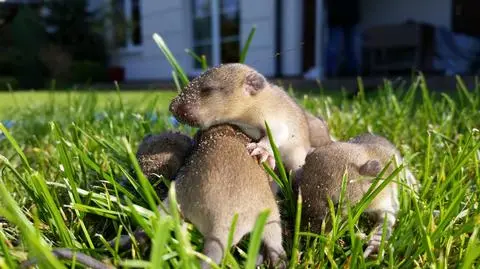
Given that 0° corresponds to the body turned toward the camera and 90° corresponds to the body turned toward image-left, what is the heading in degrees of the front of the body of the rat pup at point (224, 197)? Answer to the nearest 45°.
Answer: approximately 180°

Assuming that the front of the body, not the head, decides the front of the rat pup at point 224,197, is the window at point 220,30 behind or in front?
in front

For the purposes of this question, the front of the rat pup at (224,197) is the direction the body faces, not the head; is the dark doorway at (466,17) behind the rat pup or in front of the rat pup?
in front

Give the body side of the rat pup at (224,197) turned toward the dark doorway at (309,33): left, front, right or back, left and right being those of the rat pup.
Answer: front

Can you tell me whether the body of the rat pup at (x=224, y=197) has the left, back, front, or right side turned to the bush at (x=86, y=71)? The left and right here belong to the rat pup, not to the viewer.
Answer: front

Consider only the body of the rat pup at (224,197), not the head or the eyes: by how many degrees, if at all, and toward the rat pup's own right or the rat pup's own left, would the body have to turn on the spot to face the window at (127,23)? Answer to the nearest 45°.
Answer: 0° — it already faces it
